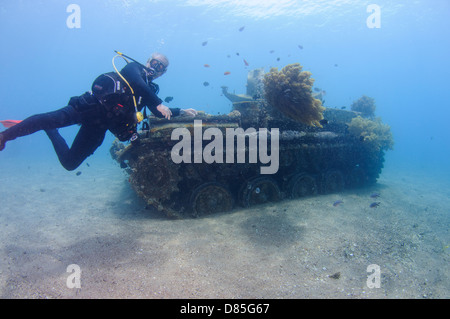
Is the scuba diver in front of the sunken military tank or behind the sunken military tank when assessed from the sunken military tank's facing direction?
in front

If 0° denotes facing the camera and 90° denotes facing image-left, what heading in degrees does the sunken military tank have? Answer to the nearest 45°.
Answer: approximately 45°
